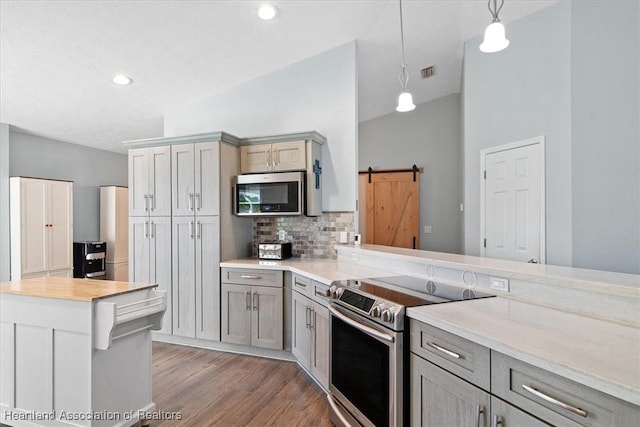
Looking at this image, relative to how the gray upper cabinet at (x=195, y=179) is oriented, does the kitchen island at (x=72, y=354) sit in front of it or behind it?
in front

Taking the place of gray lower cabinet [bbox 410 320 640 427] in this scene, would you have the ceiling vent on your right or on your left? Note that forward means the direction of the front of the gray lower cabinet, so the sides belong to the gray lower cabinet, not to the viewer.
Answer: on your right

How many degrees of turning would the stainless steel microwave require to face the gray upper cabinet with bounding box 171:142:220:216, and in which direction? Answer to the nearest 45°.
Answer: approximately 90° to its right

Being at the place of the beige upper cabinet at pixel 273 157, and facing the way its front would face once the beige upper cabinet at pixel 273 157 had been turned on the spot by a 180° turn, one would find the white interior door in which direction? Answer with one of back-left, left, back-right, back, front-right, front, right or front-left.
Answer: right

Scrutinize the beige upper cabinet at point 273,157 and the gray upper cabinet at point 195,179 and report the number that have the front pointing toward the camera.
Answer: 2

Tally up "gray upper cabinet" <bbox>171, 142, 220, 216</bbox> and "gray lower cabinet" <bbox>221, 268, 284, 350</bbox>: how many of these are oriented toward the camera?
2

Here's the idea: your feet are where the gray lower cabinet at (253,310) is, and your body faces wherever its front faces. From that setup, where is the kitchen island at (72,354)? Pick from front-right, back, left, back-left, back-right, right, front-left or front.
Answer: front-right

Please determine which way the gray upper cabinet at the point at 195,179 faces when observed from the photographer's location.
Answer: facing the viewer

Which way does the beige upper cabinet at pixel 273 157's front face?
toward the camera

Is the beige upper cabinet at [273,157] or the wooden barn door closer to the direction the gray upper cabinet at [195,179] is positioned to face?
the beige upper cabinet

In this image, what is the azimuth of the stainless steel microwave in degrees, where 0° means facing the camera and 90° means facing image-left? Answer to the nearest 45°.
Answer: approximately 0°

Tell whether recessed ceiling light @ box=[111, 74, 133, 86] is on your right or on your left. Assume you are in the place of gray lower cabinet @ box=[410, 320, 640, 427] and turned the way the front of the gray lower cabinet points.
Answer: on your right

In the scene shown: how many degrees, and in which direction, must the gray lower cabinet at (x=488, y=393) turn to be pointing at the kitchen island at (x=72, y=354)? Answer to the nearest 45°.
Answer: approximately 45° to its right

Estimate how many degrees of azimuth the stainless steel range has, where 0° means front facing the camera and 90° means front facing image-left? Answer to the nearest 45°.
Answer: approximately 45°
